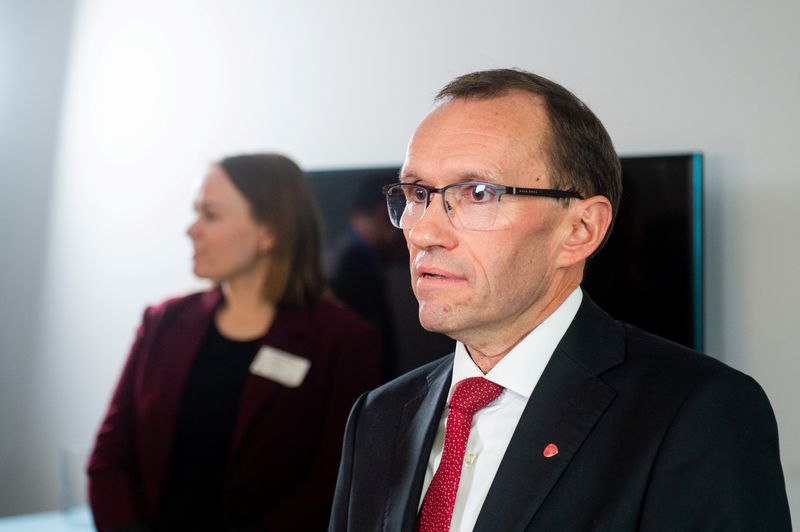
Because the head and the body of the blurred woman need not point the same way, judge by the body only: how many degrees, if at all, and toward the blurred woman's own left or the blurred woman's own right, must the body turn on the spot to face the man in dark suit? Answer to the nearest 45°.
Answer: approximately 45° to the blurred woman's own left

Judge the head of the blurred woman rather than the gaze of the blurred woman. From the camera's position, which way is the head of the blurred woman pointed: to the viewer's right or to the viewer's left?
to the viewer's left

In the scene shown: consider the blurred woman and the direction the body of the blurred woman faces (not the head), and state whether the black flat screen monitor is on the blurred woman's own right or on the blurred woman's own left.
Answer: on the blurred woman's own left

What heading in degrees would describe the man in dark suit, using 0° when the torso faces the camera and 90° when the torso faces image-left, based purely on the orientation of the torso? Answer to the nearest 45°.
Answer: approximately 45°

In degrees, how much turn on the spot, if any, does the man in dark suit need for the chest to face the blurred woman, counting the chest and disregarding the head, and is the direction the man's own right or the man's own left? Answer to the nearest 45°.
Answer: approximately 90° to the man's own right

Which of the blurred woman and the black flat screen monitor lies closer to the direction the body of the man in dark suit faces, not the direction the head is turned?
the blurred woman
